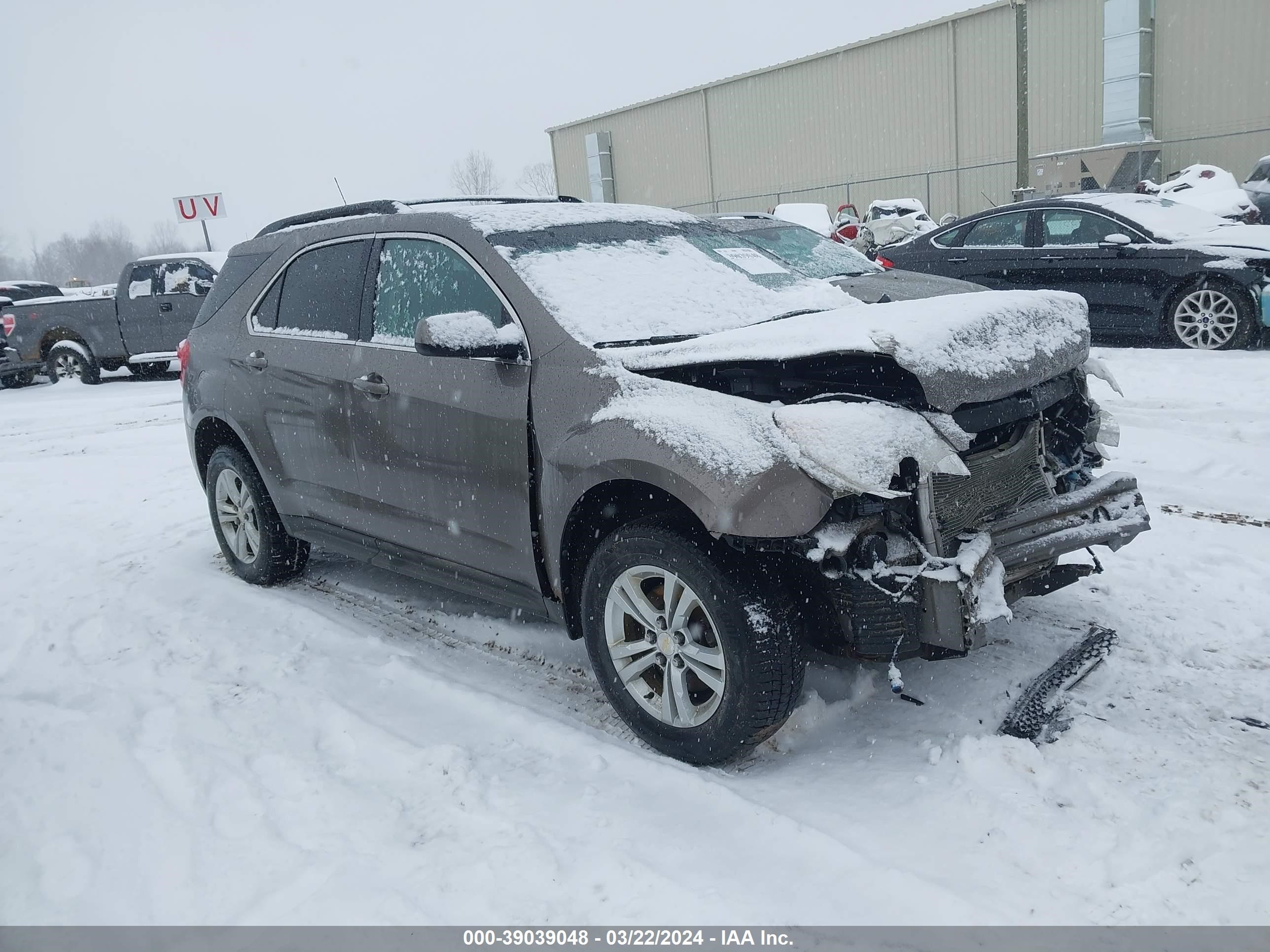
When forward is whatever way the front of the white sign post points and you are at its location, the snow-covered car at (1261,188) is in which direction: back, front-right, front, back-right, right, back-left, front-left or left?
front-left

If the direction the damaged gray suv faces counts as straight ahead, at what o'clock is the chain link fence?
The chain link fence is roughly at 8 o'clock from the damaged gray suv.

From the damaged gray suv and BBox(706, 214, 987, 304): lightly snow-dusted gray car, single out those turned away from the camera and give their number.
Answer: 0

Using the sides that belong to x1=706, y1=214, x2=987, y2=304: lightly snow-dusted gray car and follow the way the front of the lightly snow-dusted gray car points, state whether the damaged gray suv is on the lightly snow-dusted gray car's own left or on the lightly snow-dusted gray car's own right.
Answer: on the lightly snow-dusted gray car's own right

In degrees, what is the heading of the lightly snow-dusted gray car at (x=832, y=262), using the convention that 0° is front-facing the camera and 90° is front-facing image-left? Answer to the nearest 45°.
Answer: approximately 315°

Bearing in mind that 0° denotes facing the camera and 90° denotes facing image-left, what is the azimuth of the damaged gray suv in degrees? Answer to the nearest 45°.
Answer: approximately 315°

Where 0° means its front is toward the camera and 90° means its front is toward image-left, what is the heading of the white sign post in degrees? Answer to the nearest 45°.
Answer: approximately 0°

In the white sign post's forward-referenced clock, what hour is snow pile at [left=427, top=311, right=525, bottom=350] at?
The snow pile is roughly at 12 o'clock from the white sign post.

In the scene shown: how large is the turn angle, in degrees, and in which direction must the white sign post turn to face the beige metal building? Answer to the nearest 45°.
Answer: approximately 90° to its left

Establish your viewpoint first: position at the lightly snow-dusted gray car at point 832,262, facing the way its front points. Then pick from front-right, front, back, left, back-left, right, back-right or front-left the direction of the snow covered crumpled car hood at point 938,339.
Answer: front-right

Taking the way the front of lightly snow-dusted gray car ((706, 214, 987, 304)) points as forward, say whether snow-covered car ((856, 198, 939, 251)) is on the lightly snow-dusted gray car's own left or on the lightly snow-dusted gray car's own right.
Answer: on the lightly snow-dusted gray car's own left

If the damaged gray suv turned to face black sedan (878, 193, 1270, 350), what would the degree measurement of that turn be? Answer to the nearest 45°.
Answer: approximately 90° to its left

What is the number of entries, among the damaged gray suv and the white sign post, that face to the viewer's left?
0
